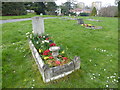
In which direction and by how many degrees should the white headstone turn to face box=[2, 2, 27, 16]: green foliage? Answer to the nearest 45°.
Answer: approximately 180°

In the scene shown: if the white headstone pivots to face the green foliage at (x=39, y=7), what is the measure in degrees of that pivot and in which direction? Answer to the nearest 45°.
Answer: approximately 180°

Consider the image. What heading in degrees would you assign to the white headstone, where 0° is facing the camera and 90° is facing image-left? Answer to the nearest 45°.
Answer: approximately 0°
